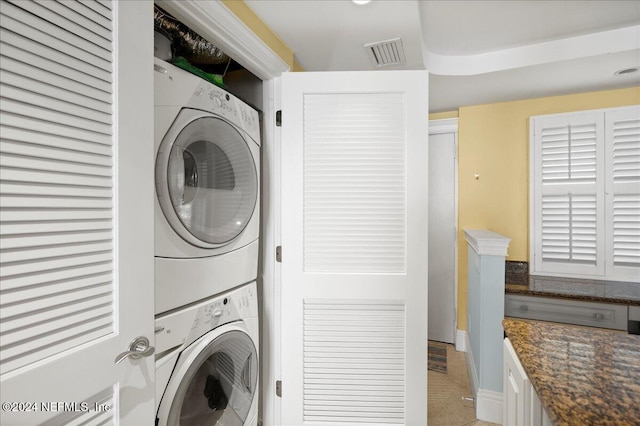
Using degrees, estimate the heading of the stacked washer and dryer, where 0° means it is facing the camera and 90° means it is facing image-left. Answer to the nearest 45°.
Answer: approximately 315°

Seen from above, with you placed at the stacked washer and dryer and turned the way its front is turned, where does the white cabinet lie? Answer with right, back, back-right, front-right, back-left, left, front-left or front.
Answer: front

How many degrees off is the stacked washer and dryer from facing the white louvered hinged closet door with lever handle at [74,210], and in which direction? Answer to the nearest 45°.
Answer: approximately 90° to its right

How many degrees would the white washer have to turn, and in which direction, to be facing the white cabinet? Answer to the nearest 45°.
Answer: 0° — it already faces it

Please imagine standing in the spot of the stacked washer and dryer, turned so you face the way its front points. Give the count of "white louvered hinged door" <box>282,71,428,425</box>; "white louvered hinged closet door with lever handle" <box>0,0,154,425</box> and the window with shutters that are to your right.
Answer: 1

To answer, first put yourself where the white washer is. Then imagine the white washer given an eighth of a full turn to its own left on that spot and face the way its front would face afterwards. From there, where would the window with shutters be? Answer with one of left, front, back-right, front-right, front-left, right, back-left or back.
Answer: front

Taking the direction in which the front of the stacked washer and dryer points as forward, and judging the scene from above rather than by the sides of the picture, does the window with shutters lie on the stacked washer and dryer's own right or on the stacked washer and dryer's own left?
on the stacked washer and dryer's own left
